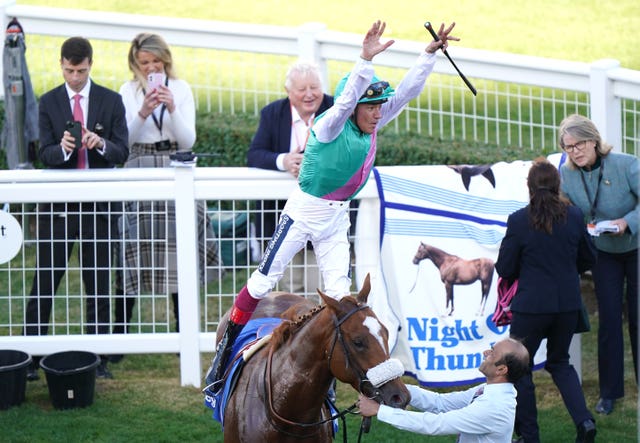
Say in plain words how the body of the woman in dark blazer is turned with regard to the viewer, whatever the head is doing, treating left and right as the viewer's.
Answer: facing away from the viewer

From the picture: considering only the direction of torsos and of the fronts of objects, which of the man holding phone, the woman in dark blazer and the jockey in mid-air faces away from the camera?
the woman in dark blazer

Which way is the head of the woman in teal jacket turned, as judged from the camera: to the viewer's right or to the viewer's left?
to the viewer's left

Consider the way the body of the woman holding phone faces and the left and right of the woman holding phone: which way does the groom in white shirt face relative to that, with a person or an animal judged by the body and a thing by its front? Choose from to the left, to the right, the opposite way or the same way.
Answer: to the right

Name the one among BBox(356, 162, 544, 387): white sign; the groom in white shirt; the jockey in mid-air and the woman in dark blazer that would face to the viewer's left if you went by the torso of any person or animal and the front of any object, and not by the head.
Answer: the groom in white shirt

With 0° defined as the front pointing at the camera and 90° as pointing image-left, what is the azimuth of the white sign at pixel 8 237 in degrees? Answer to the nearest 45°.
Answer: approximately 0°

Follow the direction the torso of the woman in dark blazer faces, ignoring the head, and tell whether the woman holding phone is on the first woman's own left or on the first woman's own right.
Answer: on the first woman's own left

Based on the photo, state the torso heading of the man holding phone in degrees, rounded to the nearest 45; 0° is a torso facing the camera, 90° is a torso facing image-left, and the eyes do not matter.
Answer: approximately 0°

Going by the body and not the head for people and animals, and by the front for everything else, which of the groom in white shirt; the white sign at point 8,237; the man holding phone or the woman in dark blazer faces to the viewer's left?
the groom in white shirt

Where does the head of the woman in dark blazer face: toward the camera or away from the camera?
away from the camera

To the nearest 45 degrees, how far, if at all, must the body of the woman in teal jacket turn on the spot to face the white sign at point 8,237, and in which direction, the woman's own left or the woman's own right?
approximately 45° to the woman's own right
